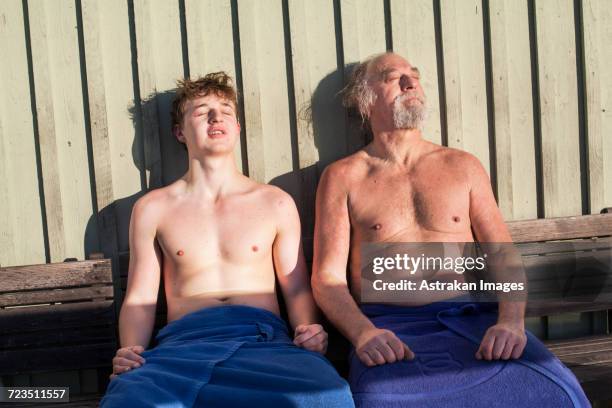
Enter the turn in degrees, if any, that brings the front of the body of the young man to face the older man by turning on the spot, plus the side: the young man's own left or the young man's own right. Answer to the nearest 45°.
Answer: approximately 90° to the young man's own left

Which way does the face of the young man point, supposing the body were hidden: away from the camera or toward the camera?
toward the camera

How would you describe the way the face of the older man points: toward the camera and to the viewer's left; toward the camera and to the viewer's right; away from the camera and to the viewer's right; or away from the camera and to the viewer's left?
toward the camera and to the viewer's right

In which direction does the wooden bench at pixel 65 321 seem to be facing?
toward the camera
